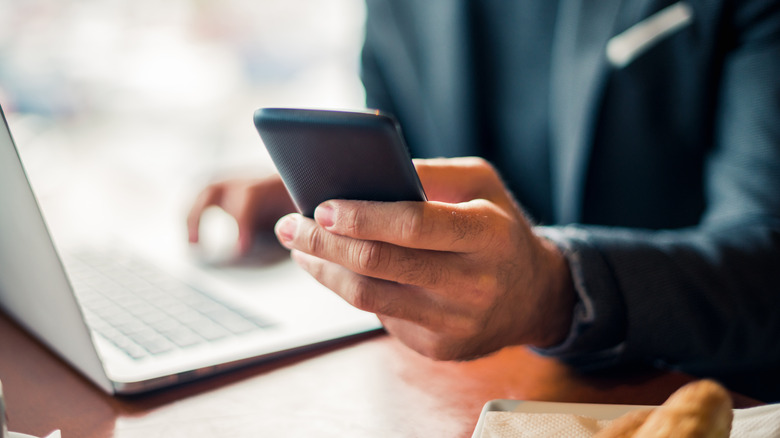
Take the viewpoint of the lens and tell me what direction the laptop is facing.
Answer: facing away from the viewer and to the right of the viewer

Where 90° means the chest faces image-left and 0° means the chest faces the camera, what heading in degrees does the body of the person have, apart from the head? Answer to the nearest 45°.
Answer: approximately 45°
